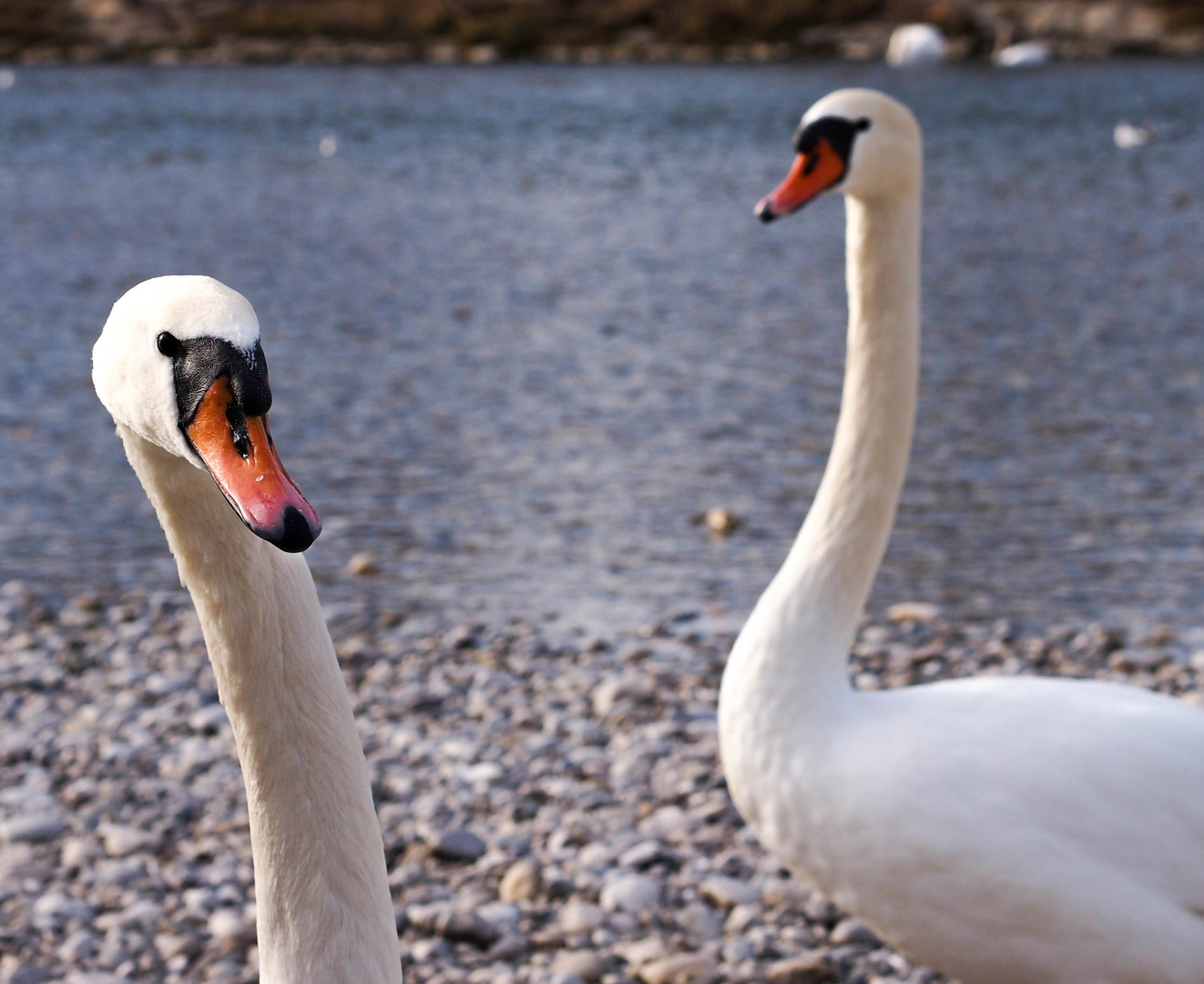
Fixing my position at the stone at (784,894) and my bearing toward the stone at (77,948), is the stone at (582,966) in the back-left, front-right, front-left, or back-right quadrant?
front-left

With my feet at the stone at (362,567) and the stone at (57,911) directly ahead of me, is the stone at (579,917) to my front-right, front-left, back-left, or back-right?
front-left
